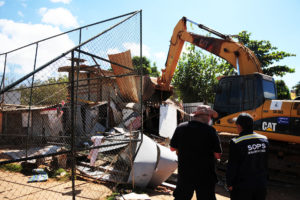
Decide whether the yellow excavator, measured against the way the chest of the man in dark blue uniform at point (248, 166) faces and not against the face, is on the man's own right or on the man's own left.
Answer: on the man's own right

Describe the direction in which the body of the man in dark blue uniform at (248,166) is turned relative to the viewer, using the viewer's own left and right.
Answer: facing away from the viewer and to the left of the viewer

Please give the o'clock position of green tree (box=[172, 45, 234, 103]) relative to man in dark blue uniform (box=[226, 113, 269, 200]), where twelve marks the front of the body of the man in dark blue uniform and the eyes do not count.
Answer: The green tree is roughly at 1 o'clock from the man in dark blue uniform.

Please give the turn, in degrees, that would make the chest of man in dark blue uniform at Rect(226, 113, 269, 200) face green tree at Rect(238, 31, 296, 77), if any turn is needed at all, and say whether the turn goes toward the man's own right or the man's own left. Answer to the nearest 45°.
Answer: approximately 45° to the man's own right
